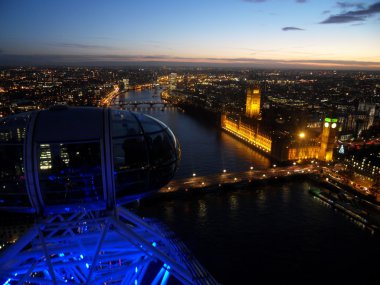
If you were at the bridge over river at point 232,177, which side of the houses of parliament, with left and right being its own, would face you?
front

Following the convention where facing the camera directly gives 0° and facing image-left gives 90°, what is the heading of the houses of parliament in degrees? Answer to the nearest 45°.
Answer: approximately 45°

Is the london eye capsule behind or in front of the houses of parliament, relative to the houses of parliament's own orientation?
in front
